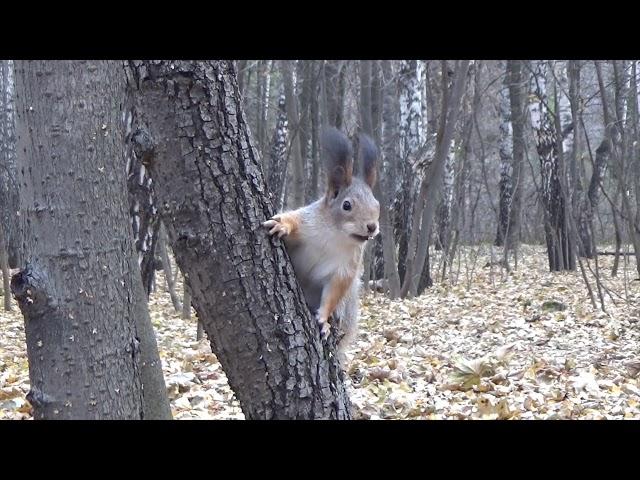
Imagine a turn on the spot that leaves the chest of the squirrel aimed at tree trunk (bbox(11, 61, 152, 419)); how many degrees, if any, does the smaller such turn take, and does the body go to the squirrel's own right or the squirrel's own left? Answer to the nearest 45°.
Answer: approximately 90° to the squirrel's own right

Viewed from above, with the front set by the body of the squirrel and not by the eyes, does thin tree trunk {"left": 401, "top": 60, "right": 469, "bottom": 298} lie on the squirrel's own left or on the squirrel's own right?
on the squirrel's own left

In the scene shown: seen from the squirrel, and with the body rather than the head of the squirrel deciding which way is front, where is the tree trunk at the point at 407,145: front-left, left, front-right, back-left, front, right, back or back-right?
back-left

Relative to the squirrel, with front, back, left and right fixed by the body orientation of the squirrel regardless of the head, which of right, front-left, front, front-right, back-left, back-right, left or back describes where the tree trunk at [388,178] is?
back-left

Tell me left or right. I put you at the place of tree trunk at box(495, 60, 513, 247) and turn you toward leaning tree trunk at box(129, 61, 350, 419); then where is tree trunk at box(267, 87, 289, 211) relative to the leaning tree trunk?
right

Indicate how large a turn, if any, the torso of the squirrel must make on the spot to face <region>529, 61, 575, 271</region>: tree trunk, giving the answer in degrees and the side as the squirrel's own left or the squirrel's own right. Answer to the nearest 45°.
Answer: approximately 135° to the squirrel's own left

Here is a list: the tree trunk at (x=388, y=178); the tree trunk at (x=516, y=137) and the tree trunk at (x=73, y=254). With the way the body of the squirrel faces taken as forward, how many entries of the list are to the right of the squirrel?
1

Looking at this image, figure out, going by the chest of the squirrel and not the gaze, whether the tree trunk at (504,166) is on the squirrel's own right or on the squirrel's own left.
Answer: on the squirrel's own left

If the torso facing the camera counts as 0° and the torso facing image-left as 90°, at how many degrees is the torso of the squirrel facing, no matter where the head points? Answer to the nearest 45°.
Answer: approximately 315°

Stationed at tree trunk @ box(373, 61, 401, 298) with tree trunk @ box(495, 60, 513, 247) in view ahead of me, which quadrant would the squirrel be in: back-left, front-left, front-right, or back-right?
back-right

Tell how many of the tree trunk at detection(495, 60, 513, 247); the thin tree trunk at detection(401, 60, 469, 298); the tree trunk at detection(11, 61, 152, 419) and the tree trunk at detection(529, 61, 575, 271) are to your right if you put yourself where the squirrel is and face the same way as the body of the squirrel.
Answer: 1
